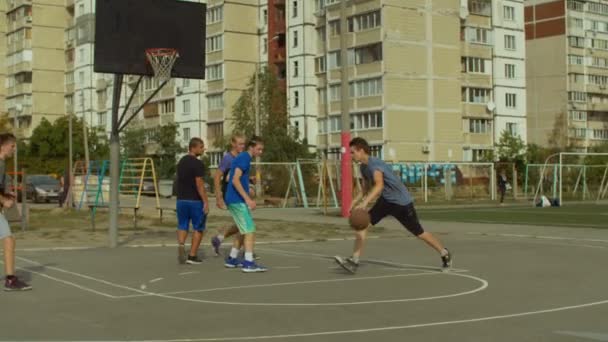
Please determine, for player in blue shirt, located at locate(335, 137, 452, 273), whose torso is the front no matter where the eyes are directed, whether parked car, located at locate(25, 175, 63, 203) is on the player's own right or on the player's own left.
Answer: on the player's own right

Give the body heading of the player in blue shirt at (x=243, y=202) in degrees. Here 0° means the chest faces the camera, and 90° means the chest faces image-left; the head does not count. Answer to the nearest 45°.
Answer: approximately 270°

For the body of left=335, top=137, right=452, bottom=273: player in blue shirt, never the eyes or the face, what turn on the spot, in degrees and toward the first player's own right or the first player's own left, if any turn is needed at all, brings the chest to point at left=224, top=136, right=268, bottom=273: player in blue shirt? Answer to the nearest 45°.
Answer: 0° — they already face them

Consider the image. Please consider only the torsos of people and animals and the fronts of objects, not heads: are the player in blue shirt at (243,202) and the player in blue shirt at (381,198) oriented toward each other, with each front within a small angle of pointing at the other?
yes

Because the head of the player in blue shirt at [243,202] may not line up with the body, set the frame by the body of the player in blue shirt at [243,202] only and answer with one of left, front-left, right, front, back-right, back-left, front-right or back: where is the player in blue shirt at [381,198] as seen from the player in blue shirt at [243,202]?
front

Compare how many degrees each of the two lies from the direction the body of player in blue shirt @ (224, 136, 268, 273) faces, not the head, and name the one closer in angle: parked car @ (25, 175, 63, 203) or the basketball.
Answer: the basketball

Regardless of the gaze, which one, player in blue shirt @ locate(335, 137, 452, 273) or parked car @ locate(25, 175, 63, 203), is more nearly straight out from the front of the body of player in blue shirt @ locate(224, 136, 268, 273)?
the player in blue shirt

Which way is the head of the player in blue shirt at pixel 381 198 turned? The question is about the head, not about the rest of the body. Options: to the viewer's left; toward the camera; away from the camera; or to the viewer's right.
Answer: to the viewer's left

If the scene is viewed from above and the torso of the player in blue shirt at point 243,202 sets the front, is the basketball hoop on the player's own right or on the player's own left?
on the player's own left

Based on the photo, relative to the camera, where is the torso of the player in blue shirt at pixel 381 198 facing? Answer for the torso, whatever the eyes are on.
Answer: to the viewer's left

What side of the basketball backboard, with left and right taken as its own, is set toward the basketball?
front

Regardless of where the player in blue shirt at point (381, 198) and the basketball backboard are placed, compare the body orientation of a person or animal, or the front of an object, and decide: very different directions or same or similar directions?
very different directions
